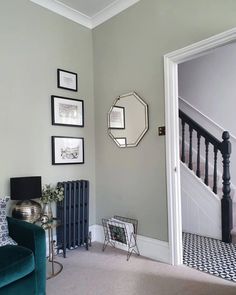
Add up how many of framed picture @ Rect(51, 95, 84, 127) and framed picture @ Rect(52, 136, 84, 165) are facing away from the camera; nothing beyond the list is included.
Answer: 0

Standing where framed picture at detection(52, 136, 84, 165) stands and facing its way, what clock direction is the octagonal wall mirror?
The octagonal wall mirror is roughly at 11 o'clock from the framed picture.

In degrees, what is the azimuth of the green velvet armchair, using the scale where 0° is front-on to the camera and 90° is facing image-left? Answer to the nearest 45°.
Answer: approximately 315°

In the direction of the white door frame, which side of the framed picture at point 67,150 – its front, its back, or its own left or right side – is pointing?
front

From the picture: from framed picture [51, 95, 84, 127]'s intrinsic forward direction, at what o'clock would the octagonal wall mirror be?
The octagonal wall mirror is roughly at 11 o'clock from the framed picture.

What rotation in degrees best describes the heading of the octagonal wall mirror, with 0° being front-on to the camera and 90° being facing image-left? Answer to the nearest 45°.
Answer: approximately 45°

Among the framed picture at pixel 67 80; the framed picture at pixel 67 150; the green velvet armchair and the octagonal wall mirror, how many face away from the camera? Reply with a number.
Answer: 0

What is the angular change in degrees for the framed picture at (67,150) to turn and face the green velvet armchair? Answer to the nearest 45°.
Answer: approximately 45° to its right

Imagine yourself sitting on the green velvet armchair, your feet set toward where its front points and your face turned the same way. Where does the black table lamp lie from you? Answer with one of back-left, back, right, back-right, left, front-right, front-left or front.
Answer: back-left

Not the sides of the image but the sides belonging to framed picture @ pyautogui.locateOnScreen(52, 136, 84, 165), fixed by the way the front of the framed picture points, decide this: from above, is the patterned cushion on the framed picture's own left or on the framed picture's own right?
on the framed picture's own right

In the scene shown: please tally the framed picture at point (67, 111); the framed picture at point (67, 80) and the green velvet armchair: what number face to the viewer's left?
0

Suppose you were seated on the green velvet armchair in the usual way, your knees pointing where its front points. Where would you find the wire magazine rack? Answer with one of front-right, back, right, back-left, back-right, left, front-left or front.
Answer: left

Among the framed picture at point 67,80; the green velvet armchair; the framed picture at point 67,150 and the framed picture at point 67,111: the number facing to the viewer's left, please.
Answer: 0

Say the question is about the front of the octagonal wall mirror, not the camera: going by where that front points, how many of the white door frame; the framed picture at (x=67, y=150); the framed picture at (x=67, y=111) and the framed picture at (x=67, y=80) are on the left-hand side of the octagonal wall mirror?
1

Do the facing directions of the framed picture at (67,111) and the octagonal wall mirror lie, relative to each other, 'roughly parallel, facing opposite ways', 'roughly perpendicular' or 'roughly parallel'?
roughly perpendicular
